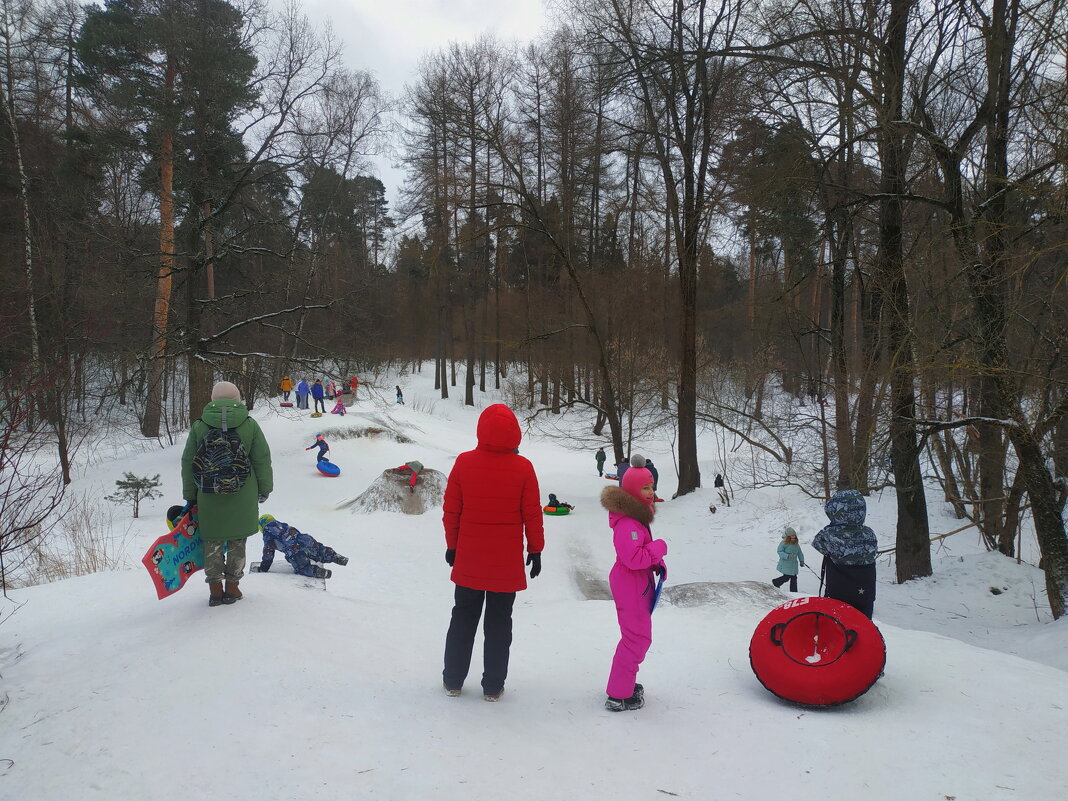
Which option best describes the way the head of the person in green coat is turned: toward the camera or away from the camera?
away from the camera

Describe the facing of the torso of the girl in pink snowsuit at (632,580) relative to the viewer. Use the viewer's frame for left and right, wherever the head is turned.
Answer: facing to the right of the viewer

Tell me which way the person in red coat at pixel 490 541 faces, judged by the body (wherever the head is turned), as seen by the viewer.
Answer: away from the camera

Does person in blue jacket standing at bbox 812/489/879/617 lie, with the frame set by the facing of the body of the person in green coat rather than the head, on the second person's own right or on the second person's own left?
on the second person's own right

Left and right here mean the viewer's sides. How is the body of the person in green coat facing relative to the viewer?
facing away from the viewer

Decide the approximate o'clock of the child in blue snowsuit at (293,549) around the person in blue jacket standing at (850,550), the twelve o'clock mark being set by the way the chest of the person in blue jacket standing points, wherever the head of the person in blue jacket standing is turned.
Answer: The child in blue snowsuit is roughly at 9 o'clock from the person in blue jacket standing.

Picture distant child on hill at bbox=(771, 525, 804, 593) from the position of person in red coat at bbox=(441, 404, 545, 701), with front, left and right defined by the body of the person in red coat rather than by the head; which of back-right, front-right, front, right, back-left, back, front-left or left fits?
front-right

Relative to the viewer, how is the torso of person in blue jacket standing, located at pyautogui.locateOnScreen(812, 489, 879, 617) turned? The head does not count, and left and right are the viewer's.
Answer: facing away from the viewer

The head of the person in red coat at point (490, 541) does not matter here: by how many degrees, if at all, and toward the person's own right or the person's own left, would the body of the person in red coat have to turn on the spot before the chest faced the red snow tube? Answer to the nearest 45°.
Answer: approximately 90° to the person's own right

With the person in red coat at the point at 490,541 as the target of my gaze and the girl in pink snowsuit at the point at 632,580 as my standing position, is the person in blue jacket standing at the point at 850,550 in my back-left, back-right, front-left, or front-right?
back-right

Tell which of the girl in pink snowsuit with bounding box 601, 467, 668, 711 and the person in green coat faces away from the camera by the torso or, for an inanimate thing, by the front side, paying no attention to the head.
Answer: the person in green coat

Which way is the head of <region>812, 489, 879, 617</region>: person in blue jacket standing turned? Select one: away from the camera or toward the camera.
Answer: away from the camera
